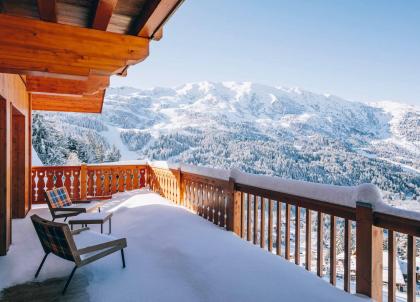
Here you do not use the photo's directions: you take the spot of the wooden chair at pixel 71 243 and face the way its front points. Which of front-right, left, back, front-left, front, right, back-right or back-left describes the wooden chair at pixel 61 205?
front-left

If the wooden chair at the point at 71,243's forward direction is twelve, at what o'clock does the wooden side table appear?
The wooden side table is roughly at 11 o'clock from the wooden chair.

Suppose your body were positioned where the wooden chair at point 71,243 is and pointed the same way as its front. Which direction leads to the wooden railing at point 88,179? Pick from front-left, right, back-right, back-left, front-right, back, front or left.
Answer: front-left

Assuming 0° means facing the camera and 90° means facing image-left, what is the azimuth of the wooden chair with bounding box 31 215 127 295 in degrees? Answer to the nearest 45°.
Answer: approximately 225°
